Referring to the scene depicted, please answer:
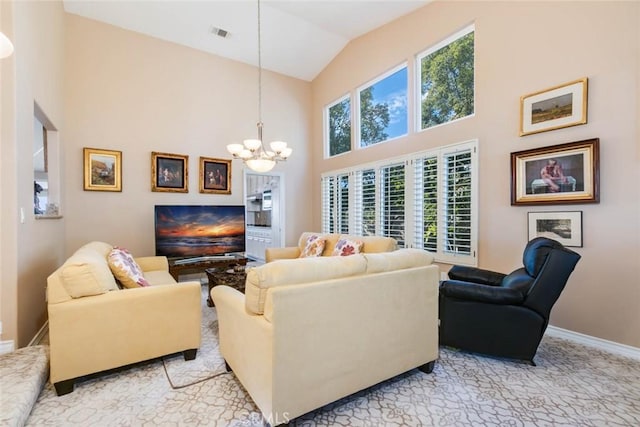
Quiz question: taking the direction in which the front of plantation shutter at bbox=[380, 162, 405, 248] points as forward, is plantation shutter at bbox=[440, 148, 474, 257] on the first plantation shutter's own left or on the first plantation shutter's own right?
on the first plantation shutter's own left

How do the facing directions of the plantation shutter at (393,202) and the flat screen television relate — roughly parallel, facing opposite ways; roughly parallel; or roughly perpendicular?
roughly perpendicular

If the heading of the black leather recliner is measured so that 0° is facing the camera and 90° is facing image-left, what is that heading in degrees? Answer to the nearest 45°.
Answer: approximately 90°

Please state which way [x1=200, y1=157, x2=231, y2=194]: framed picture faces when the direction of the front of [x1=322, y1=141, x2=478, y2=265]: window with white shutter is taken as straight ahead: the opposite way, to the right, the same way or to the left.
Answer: to the left

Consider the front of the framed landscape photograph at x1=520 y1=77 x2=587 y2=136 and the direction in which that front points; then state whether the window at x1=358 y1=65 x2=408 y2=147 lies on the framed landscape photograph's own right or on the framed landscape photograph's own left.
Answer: on the framed landscape photograph's own right

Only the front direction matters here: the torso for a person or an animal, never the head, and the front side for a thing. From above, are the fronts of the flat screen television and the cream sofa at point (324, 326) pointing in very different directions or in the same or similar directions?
very different directions

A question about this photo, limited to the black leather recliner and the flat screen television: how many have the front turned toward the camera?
1

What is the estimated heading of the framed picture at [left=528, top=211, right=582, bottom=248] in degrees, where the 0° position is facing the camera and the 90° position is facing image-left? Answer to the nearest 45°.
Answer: approximately 45°

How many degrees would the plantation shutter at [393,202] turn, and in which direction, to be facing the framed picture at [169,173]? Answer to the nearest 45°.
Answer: approximately 45° to its right

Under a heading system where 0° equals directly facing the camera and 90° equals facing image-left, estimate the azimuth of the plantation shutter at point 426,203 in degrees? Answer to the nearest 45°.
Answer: approximately 45°

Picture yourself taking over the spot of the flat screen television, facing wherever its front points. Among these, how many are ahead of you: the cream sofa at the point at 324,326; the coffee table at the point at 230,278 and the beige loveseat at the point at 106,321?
3
